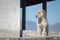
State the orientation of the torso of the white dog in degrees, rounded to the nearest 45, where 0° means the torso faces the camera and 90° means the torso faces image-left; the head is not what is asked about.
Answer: approximately 45°
